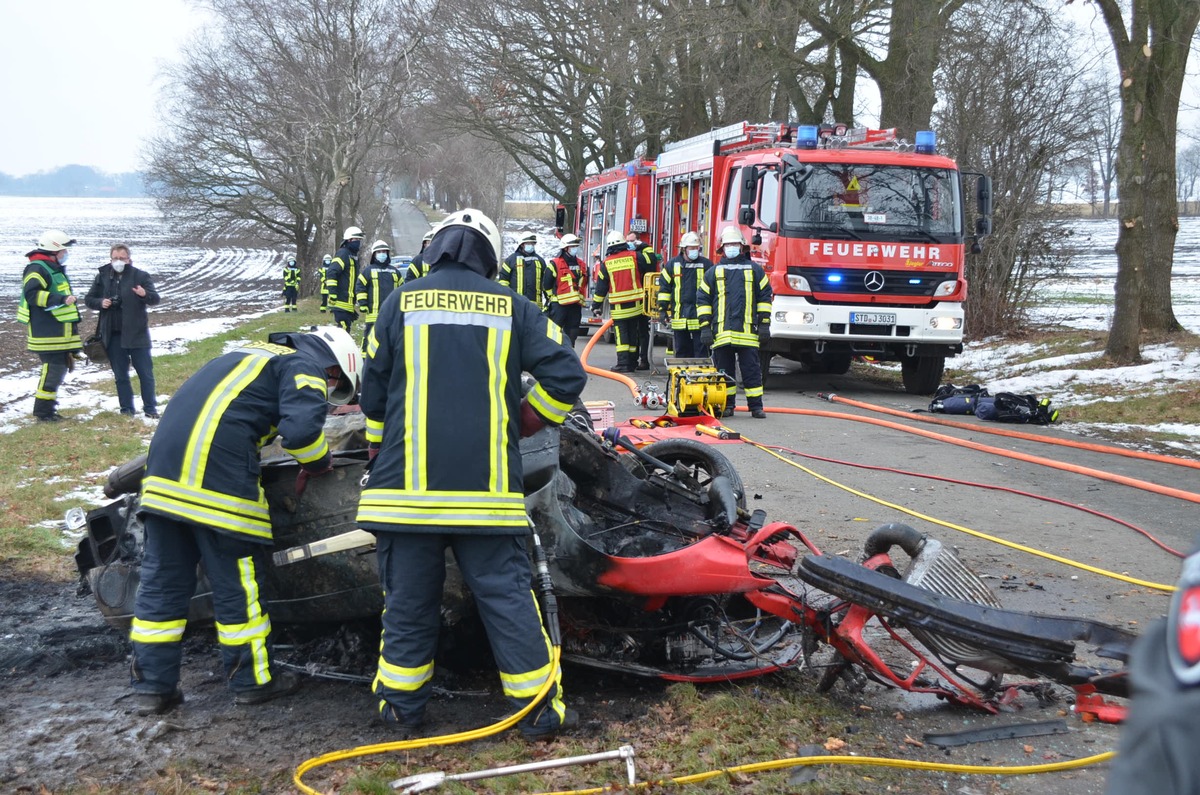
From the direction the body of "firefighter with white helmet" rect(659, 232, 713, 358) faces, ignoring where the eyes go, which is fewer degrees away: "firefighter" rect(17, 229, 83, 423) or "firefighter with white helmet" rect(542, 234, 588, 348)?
the firefighter

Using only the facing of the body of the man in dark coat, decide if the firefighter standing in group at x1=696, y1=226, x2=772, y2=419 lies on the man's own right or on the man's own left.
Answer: on the man's own left

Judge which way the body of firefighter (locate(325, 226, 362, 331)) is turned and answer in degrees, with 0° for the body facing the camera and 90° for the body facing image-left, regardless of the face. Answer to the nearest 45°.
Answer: approximately 315°

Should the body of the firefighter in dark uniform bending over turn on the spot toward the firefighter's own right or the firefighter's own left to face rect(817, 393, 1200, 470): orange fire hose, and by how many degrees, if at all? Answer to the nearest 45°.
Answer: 0° — they already face it

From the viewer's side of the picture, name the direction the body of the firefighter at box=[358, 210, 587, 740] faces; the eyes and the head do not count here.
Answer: away from the camera

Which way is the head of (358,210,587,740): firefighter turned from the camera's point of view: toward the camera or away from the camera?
away from the camera

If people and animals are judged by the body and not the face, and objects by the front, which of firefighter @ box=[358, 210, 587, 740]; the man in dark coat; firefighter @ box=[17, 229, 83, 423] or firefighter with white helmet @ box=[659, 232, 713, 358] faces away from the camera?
firefighter @ box=[358, 210, 587, 740]

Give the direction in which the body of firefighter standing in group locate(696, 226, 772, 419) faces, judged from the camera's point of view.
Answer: toward the camera

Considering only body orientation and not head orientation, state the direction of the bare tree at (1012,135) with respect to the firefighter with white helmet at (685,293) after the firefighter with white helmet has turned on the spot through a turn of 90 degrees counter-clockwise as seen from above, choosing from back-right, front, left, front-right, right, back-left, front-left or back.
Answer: front-left
